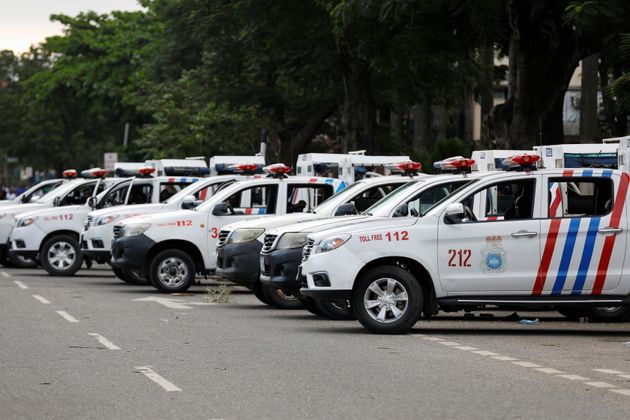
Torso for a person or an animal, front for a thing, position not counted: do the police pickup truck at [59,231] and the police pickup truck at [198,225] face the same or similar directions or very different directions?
same or similar directions

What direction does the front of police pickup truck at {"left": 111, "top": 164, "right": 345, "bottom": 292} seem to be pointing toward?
to the viewer's left

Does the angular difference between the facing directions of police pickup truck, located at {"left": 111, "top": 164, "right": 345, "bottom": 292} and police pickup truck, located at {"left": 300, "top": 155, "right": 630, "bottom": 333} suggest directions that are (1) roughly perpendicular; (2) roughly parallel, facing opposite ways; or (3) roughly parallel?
roughly parallel

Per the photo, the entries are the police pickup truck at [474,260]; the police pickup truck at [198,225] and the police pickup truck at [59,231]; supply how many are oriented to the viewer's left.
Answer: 3

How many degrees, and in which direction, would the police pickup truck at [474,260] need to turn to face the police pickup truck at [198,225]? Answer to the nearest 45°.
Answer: approximately 45° to its right

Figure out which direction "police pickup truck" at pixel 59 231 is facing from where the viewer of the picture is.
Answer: facing to the left of the viewer

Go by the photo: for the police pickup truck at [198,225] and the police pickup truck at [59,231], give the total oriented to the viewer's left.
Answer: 2

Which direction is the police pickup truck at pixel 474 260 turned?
to the viewer's left

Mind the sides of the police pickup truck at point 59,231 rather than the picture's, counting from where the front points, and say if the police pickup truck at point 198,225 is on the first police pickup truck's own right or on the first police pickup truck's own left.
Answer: on the first police pickup truck's own left

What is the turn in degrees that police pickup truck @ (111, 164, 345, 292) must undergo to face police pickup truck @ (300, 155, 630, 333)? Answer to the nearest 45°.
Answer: approximately 135° to its left
